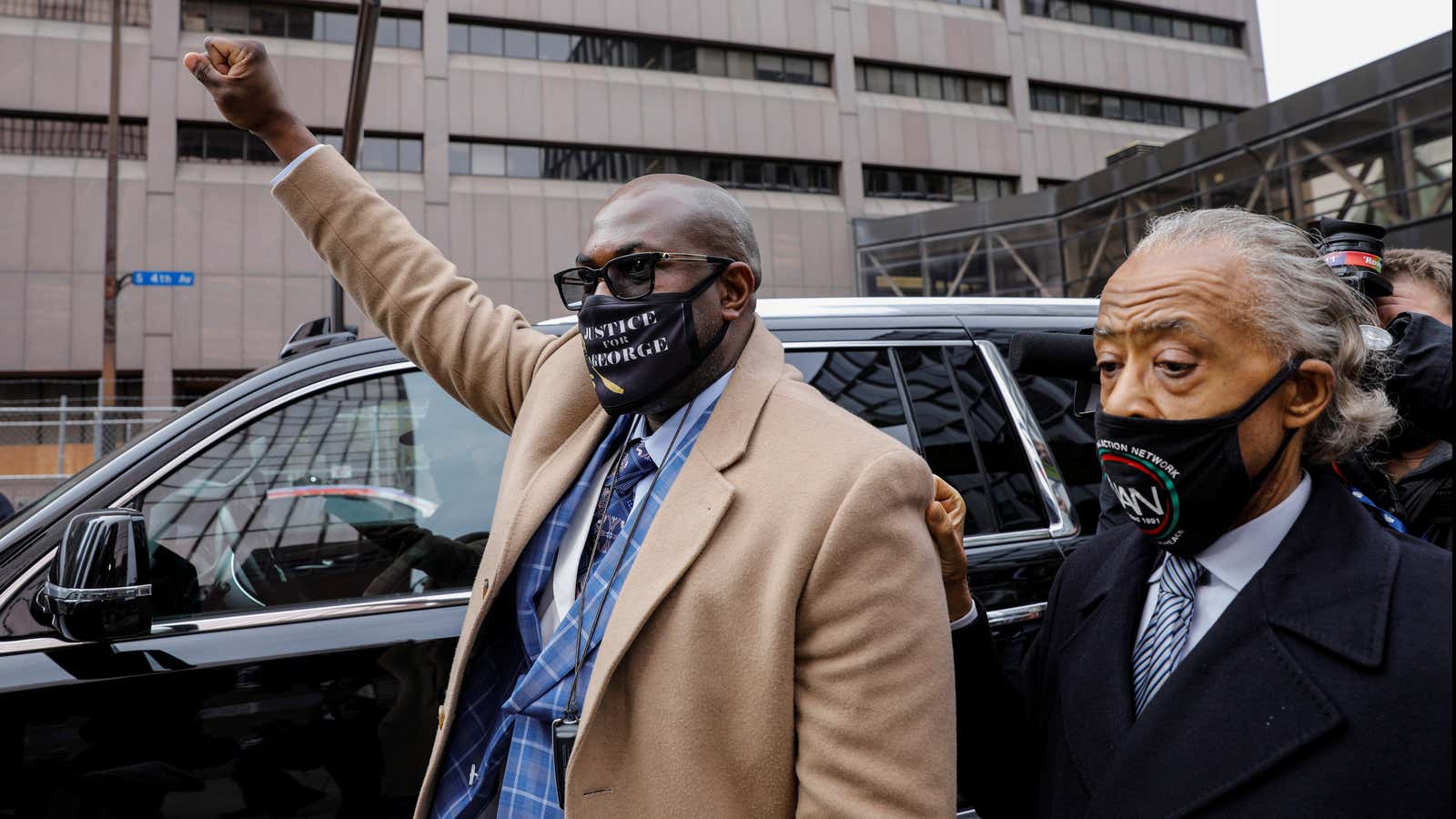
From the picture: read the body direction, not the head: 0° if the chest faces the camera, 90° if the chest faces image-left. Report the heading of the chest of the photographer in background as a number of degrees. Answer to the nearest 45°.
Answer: approximately 45°

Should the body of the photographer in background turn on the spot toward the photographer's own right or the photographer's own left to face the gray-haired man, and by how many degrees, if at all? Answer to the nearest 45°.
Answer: approximately 45° to the photographer's own left

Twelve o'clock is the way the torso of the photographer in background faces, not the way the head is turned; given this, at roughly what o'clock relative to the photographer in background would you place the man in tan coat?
The man in tan coat is roughly at 12 o'clock from the photographer in background.

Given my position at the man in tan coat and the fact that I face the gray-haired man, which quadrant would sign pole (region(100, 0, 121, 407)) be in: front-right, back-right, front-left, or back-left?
back-left

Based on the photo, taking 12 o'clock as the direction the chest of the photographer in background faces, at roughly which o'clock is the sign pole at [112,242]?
The sign pole is roughly at 2 o'clock from the photographer in background.

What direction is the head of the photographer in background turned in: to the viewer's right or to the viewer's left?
to the viewer's left

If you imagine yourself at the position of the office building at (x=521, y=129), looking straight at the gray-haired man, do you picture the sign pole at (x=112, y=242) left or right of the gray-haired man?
right

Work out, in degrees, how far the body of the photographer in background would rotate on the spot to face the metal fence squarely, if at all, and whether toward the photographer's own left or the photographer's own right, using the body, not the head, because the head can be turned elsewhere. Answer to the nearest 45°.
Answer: approximately 45° to the photographer's own right

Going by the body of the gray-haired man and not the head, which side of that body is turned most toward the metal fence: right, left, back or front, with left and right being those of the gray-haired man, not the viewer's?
right

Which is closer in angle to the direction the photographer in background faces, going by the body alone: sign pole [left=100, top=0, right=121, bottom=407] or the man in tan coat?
the man in tan coat

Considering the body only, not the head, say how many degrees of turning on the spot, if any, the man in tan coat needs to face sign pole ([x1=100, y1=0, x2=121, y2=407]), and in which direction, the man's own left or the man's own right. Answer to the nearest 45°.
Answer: approximately 90° to the man's own right

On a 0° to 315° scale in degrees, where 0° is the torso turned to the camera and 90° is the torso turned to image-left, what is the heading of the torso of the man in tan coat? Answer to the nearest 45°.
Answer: approximately 45°

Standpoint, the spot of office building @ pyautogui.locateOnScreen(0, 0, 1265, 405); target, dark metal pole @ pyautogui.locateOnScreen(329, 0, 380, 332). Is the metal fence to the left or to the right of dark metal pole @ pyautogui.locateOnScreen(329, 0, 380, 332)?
right
